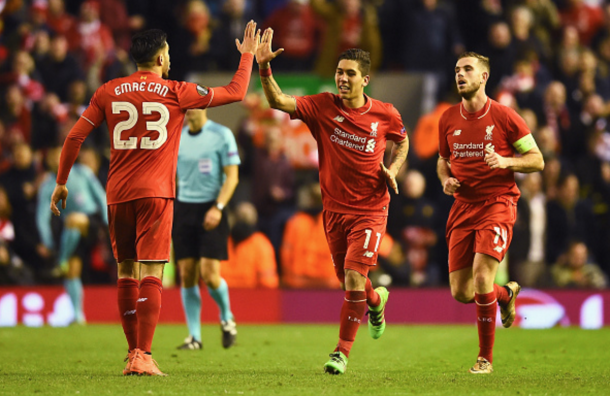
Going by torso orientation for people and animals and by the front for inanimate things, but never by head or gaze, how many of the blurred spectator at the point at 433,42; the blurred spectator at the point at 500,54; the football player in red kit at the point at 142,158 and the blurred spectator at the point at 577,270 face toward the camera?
3

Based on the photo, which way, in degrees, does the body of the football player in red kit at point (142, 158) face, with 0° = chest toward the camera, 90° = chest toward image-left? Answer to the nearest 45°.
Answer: approximately 225°

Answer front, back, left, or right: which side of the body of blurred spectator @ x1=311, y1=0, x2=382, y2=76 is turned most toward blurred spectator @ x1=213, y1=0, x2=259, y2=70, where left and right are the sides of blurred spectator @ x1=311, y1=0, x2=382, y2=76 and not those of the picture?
right

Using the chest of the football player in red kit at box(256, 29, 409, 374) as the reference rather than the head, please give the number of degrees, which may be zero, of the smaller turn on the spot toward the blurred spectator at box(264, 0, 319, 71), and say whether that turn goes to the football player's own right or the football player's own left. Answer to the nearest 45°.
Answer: approximately 135° to the football player's own right

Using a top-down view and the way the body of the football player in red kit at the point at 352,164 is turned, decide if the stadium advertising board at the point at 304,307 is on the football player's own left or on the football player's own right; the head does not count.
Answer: on the football player's own right

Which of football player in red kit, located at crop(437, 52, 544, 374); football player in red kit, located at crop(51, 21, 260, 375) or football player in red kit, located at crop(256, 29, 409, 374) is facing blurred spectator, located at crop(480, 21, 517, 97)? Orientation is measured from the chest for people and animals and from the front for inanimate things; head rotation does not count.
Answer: football player in red kit, located at crop(51, 21, 260, 375)
